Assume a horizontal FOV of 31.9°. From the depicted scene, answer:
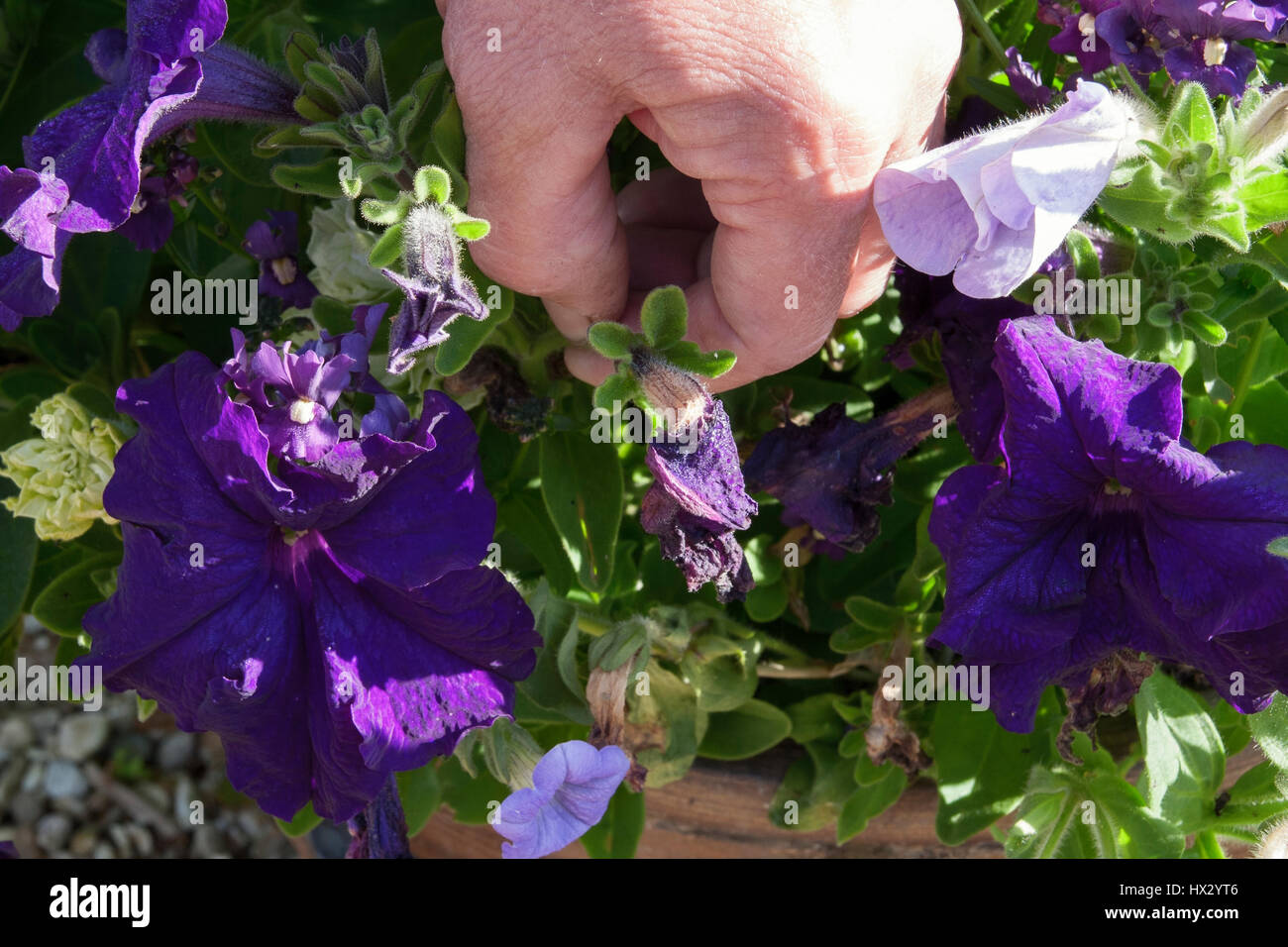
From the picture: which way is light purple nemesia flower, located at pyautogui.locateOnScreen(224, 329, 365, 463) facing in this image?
toward the camera

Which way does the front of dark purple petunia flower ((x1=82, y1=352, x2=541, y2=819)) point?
toward the camera

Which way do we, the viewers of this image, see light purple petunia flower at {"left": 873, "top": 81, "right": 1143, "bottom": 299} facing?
facing the viewer and to the left of the viewer

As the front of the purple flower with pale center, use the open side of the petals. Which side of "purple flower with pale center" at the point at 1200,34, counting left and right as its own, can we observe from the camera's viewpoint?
front

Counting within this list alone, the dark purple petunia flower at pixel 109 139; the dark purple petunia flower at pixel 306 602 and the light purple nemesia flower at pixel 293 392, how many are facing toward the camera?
2

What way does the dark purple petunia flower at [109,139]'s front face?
to the viewer's left

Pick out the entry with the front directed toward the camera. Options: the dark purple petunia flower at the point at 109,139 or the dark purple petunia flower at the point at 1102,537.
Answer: the dark purple petunia flower at the point at 1102,537
